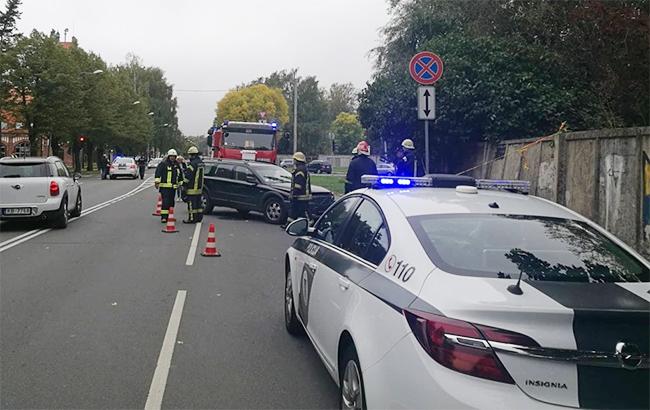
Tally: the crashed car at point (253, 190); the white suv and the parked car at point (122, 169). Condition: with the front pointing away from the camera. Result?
2

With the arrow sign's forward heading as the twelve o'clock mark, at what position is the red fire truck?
The red fire truck is roughly at 5 o'clock from the arrow sign.

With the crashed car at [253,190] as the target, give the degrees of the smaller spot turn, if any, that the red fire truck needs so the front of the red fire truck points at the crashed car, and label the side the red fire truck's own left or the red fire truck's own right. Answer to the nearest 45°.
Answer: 0° — it already faces it

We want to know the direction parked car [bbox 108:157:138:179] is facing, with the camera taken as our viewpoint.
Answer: facing away from the viewer

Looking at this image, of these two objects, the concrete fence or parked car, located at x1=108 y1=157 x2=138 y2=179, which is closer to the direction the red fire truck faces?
the concrete fence

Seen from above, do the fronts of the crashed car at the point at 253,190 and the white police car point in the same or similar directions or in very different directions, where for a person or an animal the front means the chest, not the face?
very different directions

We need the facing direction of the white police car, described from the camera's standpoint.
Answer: facing away from the viewer and to the left of the viewer

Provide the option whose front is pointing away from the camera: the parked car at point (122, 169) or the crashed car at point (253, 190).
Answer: the parked car at point (122, 169)

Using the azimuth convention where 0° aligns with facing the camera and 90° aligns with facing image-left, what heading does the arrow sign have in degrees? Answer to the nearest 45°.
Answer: approximately 0°

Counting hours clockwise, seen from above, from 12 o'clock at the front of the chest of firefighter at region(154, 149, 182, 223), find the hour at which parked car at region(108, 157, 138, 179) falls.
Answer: The parked car is roughly at 6 o'clock from the firefighter.

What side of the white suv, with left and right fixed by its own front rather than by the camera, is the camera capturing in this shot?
back

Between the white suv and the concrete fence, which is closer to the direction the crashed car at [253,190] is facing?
the concrete fence
